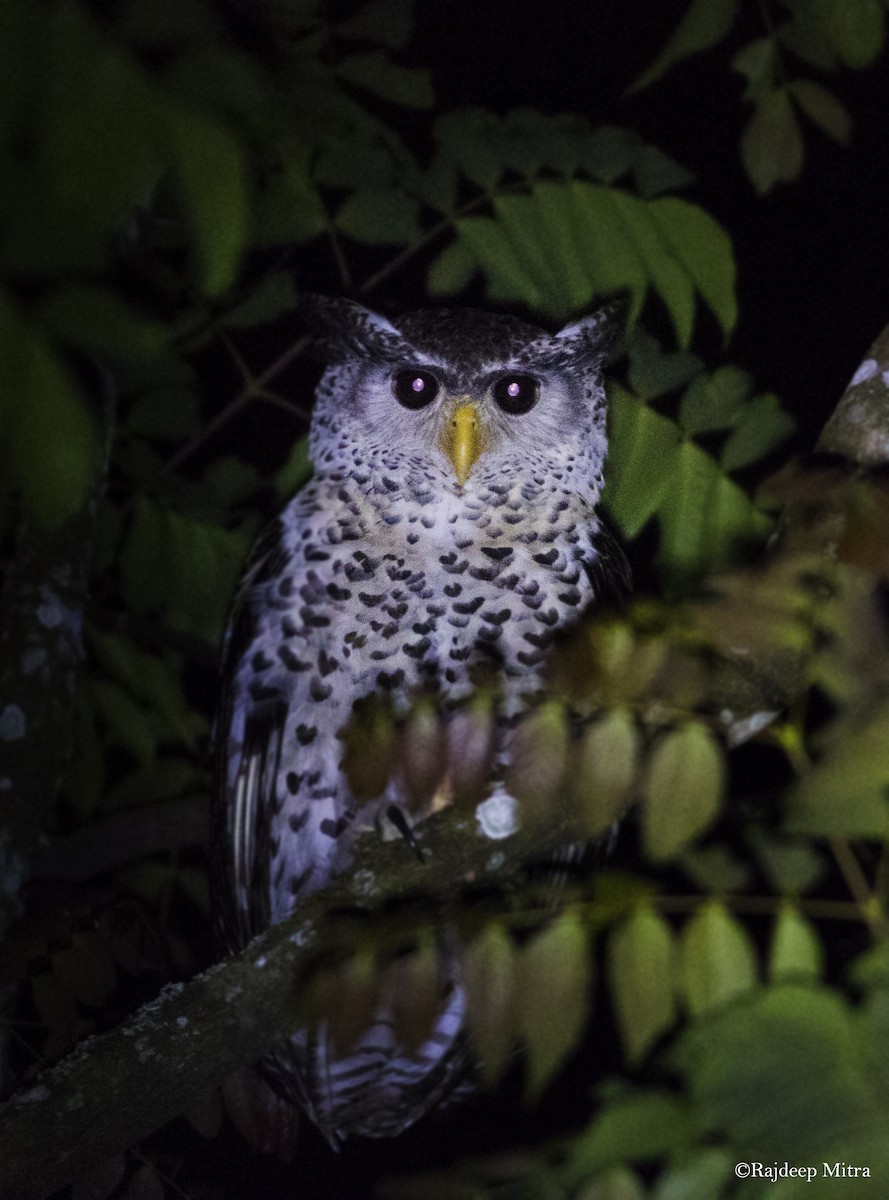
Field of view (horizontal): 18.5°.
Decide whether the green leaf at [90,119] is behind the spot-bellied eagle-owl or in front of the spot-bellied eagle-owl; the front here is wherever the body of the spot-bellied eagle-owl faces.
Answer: in front

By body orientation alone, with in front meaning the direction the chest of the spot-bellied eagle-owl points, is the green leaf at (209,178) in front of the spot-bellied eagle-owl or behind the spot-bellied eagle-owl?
in front

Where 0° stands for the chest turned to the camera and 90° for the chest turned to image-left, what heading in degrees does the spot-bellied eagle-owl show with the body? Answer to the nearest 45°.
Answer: approximately 0°
